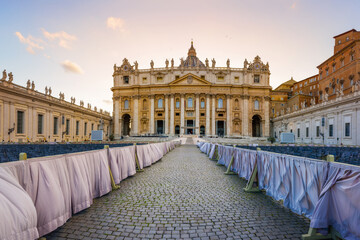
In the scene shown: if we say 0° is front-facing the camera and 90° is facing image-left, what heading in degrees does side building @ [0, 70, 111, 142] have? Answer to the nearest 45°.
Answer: approximately 315°

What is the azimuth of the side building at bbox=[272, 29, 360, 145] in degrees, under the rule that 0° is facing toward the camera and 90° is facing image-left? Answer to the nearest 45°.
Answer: approximately 45°

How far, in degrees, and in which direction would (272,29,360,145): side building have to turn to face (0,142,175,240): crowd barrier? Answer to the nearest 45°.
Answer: approximately 45° to its left
